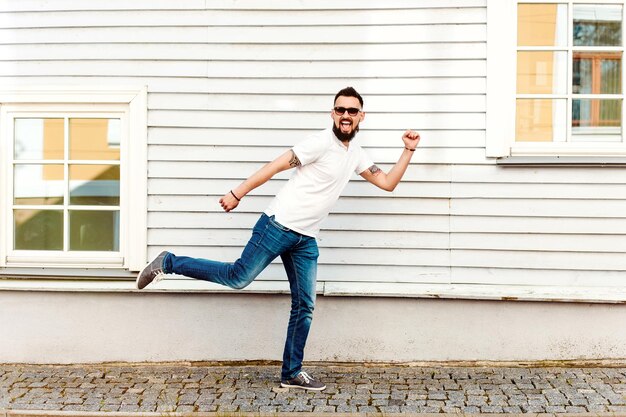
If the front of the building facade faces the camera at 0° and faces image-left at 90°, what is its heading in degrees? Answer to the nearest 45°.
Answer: approximately 0°
